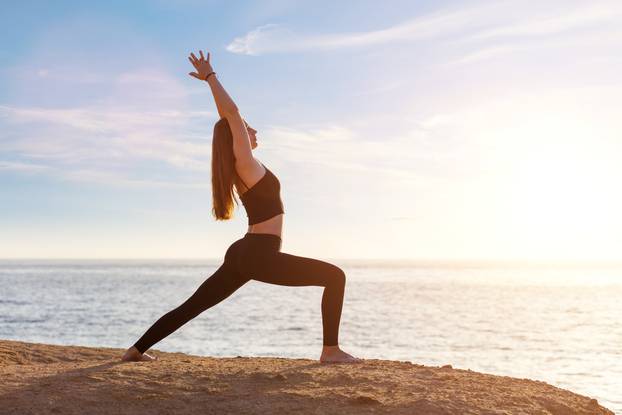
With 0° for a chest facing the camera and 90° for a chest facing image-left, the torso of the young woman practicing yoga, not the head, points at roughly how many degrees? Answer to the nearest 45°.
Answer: approximately 270°

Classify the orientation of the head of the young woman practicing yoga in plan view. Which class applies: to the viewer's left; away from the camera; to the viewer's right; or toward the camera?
to the viewer's right
